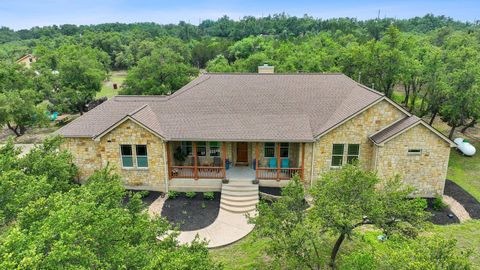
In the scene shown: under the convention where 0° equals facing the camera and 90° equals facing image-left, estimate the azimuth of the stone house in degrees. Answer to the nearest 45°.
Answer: approximately 0°

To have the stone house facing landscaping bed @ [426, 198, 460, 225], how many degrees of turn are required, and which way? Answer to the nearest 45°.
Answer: approximately 90° to its left

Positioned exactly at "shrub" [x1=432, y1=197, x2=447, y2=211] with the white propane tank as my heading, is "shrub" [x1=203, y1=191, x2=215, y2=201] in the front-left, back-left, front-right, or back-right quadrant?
back-left

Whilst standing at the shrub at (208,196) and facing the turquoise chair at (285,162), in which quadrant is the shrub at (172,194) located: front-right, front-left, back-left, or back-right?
back-left

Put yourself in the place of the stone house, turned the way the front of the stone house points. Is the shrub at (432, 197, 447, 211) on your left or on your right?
on your left

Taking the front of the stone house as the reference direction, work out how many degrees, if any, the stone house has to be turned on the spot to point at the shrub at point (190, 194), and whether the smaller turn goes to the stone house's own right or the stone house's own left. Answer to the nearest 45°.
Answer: approximately 90° to the stone house's own right

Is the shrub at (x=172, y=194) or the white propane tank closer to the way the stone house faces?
the shrub

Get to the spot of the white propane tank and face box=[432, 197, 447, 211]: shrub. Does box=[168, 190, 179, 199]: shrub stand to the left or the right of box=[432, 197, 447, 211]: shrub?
right

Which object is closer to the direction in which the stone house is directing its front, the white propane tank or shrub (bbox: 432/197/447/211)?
the shrub

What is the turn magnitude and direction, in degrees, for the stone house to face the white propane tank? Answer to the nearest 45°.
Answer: approximately 90° to its left
